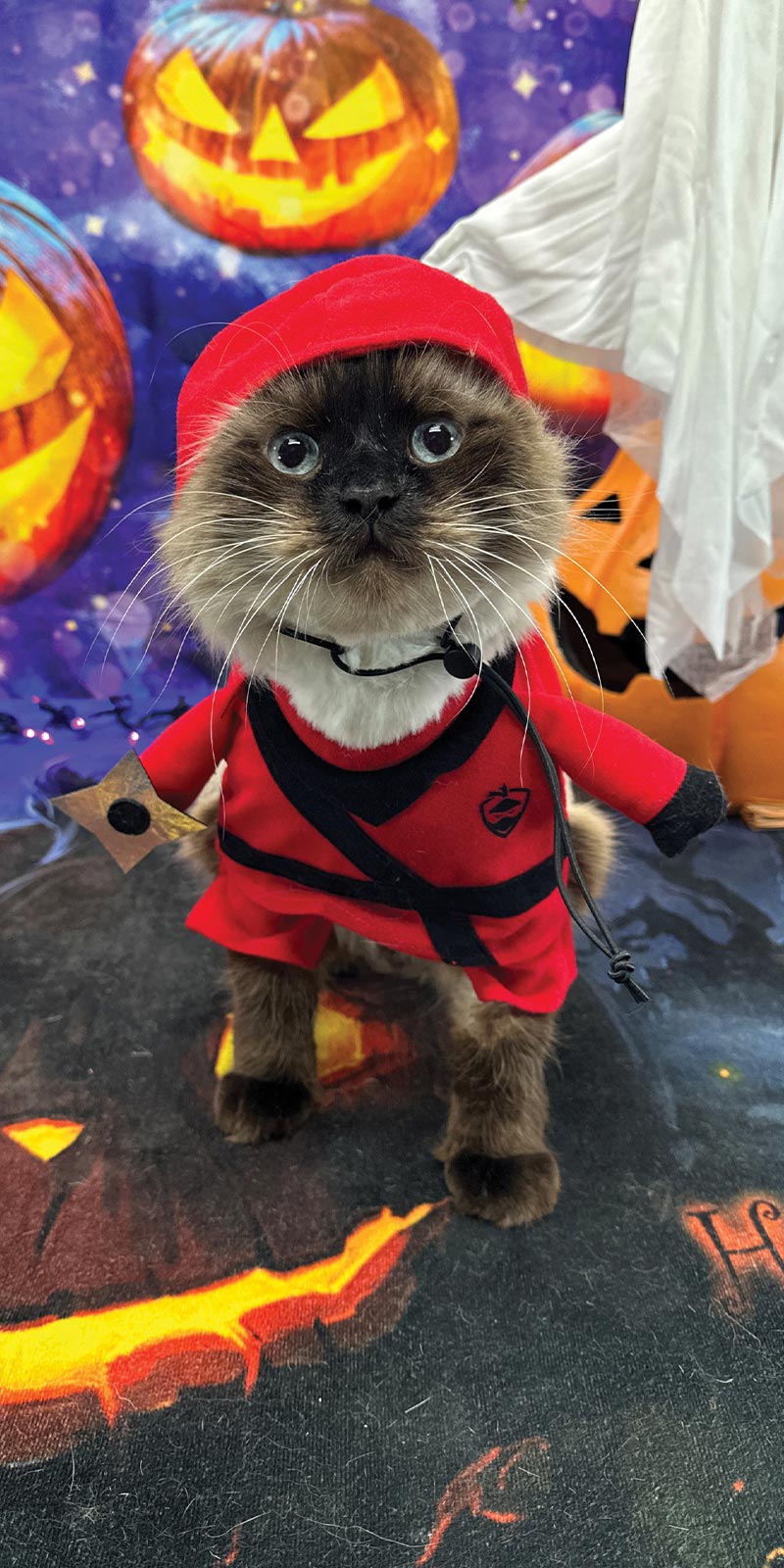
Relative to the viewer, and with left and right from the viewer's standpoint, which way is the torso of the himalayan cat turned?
facing the viewer
